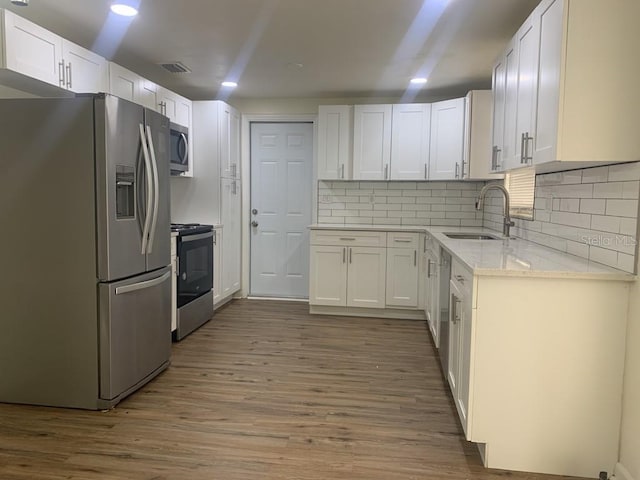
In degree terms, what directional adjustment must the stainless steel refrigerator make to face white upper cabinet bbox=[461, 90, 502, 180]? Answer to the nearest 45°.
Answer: approximately 45° to its left

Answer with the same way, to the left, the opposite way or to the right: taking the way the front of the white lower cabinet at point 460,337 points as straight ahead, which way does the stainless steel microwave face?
the opposite way

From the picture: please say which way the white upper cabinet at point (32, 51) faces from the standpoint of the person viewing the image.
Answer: facing the viewer and to the right of the viewer

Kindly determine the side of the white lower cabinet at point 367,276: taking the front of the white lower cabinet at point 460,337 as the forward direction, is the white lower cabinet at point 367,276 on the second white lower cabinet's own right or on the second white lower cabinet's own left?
on the second white lower cabinet's own right

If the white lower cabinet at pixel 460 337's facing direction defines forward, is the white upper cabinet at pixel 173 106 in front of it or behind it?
in front

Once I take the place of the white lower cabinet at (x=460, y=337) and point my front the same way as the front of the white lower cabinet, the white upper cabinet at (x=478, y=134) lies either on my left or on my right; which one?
on my right

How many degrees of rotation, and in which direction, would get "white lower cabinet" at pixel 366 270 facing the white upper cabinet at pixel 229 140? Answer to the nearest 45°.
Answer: approximately 90° to its right

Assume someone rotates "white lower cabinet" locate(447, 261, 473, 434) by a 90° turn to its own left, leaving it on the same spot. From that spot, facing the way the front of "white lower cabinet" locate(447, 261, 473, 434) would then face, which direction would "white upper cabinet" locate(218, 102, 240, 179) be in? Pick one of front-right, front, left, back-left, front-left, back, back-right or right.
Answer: back-right

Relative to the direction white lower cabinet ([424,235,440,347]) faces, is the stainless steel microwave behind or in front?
in front

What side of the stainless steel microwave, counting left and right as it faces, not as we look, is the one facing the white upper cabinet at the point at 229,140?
left

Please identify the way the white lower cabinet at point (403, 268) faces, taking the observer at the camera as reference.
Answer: facing the viewer

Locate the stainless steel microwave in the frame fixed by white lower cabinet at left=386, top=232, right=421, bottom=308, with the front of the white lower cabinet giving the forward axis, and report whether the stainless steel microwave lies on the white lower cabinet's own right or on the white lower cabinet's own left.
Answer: on the white lower cabinet's own right

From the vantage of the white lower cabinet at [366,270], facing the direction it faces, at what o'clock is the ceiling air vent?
The ceiling air vent is roughly at 2 o'clock from the white lower cabinet.

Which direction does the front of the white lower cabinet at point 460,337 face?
to the viewer's left
